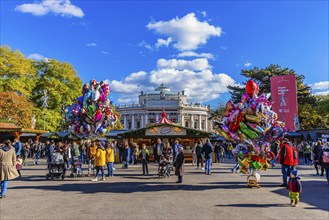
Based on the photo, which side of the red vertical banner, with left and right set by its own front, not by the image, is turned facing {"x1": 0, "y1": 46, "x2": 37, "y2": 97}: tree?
right

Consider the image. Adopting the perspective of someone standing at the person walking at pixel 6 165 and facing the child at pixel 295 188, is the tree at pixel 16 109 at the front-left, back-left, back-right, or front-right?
back-left

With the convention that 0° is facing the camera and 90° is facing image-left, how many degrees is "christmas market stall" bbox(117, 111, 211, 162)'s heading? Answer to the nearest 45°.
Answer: approximately 0°

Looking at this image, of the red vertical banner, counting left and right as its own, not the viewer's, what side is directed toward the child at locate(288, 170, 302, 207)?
front

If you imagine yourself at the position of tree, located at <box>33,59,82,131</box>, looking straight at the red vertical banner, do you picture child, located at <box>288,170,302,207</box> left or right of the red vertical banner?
right
